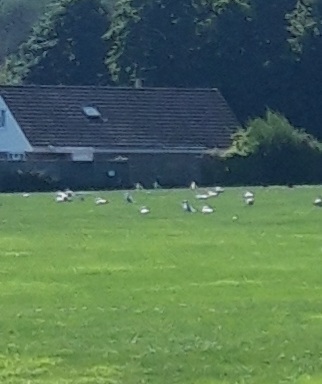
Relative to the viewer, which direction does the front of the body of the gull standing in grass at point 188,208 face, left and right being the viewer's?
facing to the left of the viewer

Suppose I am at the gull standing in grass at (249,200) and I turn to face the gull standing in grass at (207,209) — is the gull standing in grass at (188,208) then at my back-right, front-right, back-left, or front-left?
front-right

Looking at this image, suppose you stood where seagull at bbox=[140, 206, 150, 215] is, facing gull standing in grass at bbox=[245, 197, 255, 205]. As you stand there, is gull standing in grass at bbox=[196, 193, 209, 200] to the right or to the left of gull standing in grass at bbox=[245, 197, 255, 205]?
left

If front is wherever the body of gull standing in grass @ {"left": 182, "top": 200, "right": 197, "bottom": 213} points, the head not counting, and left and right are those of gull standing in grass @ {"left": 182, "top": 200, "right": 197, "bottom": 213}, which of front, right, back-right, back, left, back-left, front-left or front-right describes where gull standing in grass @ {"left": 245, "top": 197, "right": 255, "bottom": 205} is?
back-right

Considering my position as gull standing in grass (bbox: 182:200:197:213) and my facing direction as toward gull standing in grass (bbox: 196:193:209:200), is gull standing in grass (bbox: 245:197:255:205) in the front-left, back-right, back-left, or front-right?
front-right

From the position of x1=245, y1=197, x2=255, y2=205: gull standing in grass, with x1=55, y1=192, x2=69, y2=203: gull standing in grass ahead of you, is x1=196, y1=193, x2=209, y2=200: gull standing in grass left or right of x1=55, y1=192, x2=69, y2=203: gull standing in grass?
right

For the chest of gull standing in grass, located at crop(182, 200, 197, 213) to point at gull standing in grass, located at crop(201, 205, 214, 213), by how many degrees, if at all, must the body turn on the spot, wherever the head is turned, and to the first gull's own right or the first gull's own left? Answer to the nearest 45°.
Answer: approximately 135° to the first gull's own left
